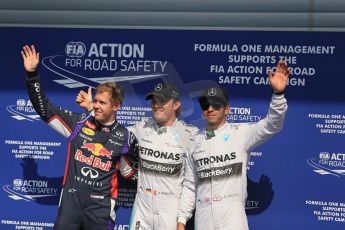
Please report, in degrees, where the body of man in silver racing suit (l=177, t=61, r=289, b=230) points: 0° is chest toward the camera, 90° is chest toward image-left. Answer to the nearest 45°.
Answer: approximately 45°
